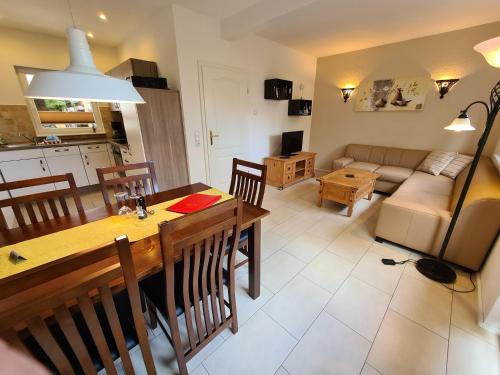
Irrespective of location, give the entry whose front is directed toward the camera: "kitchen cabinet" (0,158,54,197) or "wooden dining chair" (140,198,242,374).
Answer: the kitchen cabinet

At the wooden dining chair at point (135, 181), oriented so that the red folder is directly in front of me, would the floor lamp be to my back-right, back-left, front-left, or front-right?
front-left

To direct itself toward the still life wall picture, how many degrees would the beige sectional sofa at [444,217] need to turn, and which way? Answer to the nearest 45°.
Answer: approximately 90° to its right

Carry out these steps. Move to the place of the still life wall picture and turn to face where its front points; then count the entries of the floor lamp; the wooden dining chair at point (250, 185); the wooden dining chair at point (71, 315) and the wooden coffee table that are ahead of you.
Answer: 4

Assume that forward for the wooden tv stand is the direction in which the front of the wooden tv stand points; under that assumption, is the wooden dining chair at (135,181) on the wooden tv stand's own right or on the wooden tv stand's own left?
on the wooden tv stand's own right

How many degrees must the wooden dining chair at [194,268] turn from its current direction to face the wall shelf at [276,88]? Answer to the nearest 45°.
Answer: approximately 90° to its right

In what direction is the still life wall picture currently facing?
toward the camera

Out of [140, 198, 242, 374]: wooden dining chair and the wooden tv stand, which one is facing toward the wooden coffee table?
the wooden tv stand

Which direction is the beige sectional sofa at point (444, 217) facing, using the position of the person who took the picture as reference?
facing the viewer and to the left of the viewer

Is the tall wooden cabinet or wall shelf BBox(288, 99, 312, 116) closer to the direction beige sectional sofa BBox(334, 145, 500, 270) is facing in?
the tall wooden cabinet

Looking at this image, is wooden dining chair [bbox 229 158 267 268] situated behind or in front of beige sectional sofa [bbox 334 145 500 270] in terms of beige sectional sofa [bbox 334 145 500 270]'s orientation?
in front

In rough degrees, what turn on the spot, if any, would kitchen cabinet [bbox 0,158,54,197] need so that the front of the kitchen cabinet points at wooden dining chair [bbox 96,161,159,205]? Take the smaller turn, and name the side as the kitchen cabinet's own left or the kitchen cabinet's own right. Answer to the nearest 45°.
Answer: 0° — it already faces it

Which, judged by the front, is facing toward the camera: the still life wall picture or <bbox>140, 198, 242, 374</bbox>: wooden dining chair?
the still life wall picture

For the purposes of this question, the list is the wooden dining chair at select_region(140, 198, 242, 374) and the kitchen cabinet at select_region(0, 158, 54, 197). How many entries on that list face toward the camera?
1

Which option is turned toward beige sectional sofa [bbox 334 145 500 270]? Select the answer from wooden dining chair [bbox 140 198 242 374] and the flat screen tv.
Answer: the flat screen tv

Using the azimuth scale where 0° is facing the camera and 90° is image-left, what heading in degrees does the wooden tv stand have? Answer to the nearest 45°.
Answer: approximately 315°
